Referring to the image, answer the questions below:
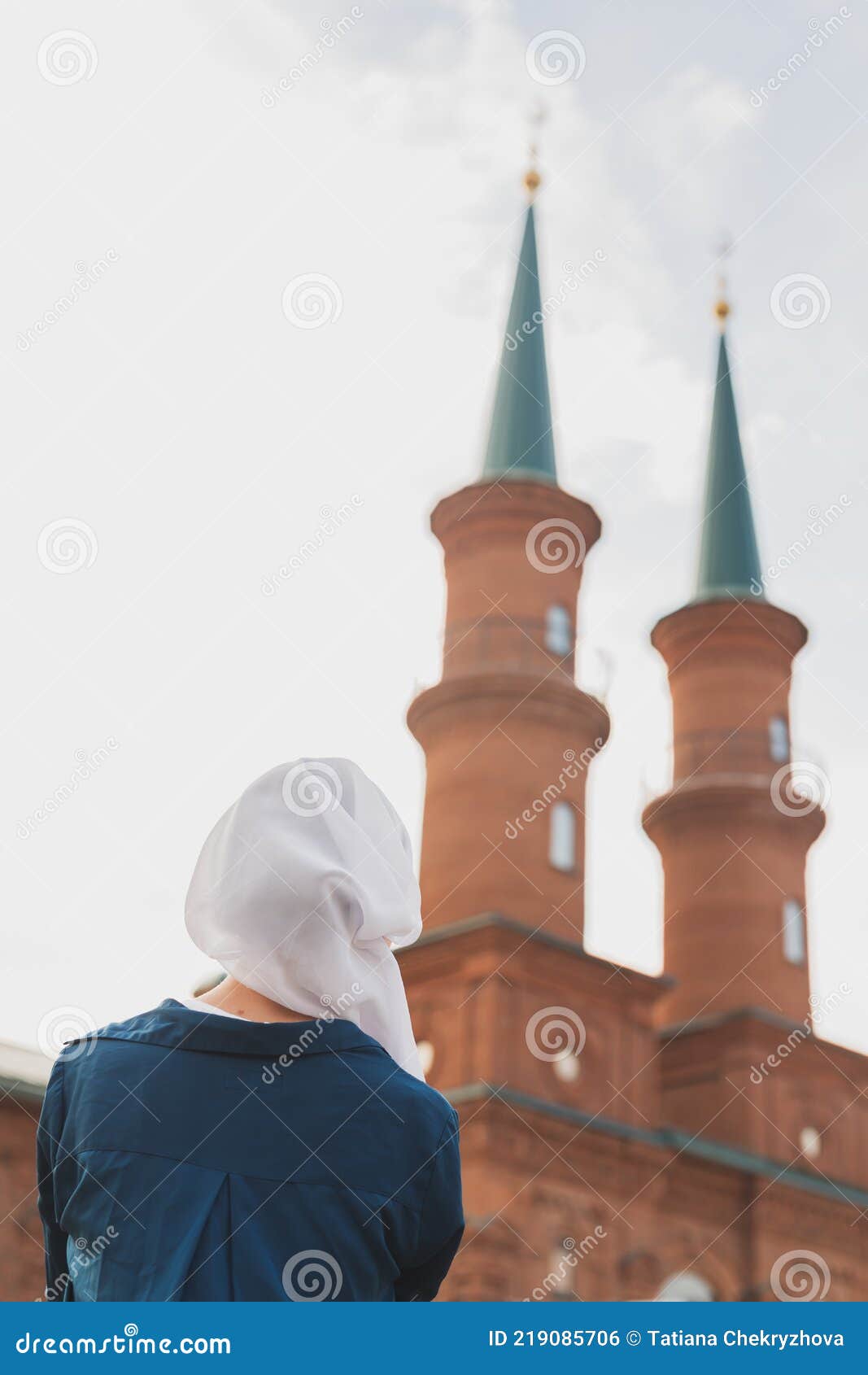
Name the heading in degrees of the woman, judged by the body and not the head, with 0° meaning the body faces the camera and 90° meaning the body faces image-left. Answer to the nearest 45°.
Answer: approximately 180°

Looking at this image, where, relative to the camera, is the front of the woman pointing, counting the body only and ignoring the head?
away from the camera
